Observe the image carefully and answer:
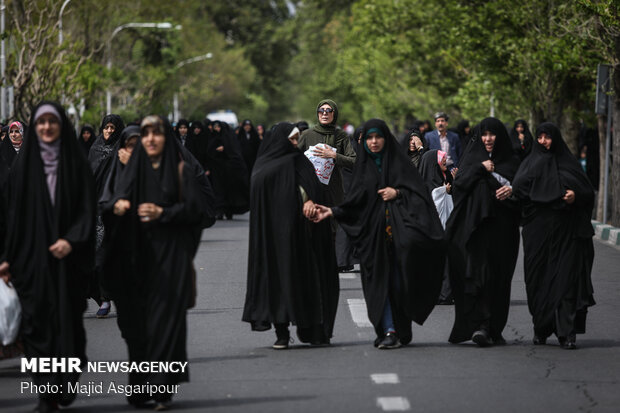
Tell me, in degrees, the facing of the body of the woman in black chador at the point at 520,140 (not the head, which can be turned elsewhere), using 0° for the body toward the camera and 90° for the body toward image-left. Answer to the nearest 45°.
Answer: approximately 0°

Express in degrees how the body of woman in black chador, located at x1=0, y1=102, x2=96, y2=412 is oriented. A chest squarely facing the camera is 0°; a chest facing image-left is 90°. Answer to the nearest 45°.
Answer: approximately 0°

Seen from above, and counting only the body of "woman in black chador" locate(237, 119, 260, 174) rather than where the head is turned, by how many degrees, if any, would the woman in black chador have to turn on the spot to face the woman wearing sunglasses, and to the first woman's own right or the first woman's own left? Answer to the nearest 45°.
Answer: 0° — they already face them

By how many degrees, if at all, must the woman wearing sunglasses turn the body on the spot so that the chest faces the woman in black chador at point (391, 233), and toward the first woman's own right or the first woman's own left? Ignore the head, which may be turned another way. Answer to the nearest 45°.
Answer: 0° — they already face them
